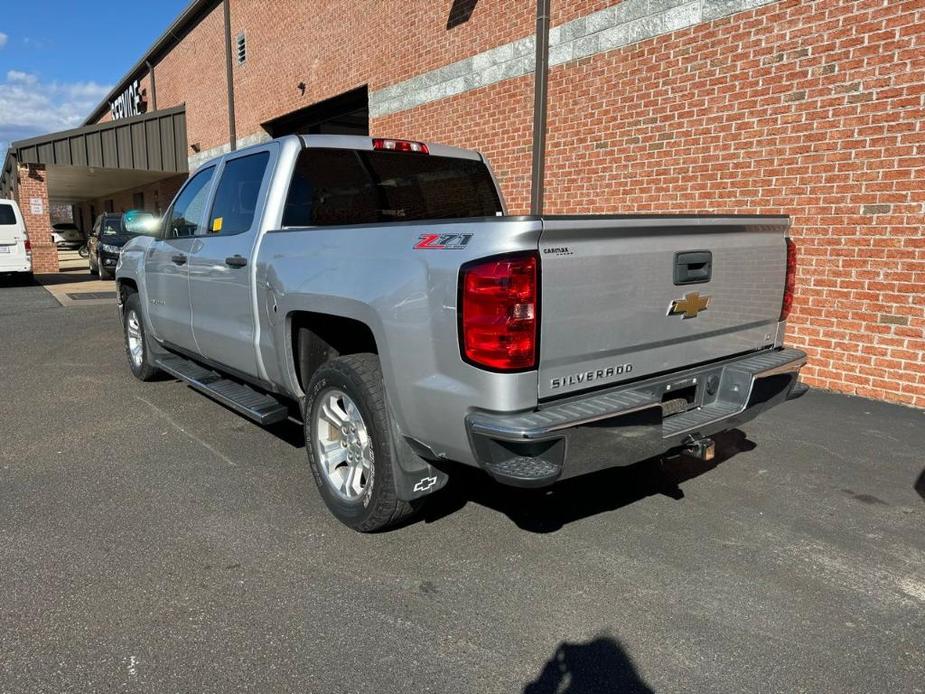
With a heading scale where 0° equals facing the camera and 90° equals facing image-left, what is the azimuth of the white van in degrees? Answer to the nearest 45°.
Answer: approximately 180°

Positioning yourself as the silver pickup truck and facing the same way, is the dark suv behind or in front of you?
in front

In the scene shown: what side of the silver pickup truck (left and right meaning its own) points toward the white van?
front

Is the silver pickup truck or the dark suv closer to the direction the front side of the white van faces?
the dark suv

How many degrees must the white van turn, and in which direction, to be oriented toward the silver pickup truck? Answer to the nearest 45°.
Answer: approximately 180°

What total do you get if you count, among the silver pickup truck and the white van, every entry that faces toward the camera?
0

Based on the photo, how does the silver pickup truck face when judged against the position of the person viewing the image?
facing away from the viewer and to the left of the viewer
